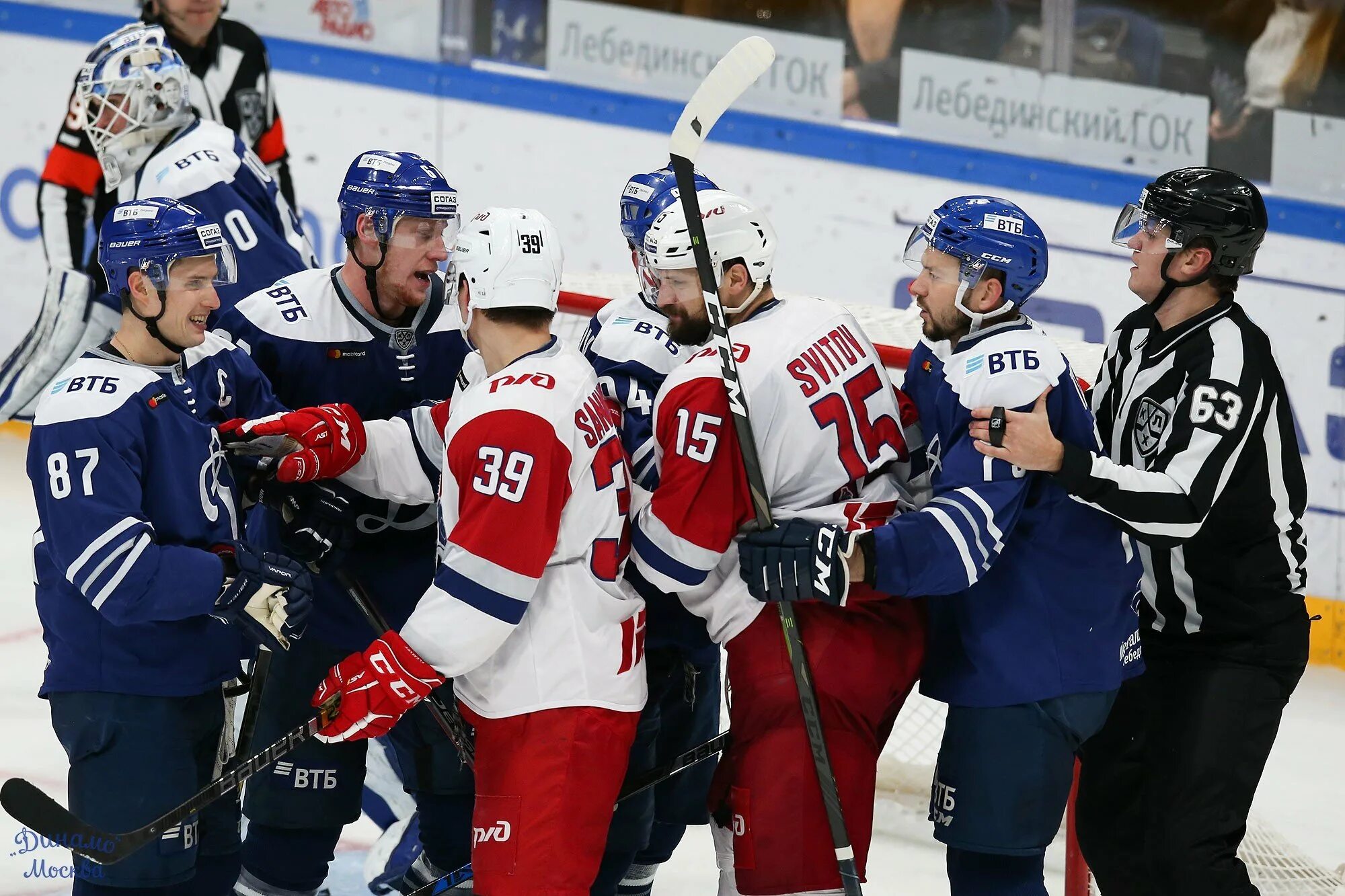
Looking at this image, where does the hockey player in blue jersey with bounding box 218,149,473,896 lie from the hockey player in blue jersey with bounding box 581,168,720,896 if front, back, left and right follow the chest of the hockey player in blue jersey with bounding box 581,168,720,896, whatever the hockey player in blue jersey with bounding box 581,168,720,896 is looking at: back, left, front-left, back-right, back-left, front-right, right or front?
back

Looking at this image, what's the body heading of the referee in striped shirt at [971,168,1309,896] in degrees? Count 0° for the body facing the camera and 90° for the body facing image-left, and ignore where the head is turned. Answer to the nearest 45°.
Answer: approximately 45°

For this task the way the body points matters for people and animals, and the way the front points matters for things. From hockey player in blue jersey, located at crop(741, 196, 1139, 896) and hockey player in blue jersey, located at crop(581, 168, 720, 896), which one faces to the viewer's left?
hockey player in blue jersey, located at crop(741, 196, 1139, 896)

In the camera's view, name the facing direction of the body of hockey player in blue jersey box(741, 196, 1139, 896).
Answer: to the viewer's left

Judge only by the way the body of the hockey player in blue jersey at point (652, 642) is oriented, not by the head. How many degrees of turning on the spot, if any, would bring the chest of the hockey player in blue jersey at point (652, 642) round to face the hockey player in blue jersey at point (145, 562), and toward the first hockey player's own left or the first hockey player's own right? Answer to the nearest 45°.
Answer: approximately 135° to the first hockey player's own right

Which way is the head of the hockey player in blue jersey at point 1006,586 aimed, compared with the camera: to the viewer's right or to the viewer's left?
to the viewer's left

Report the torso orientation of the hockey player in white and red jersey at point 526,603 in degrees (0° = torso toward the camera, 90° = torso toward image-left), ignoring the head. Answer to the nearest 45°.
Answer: approximately 135°

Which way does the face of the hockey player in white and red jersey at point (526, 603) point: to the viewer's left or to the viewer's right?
to the viewer's left

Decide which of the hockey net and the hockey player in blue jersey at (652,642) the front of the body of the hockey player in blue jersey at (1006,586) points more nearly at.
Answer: the hockey player in blue jersey

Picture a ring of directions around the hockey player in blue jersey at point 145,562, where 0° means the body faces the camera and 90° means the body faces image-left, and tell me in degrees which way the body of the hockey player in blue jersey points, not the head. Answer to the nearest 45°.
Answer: approximately 315°

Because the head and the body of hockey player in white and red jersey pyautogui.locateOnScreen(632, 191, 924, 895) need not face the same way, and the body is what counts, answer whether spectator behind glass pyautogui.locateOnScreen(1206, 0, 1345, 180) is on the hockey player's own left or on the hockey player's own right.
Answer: on the hockey player's own right
